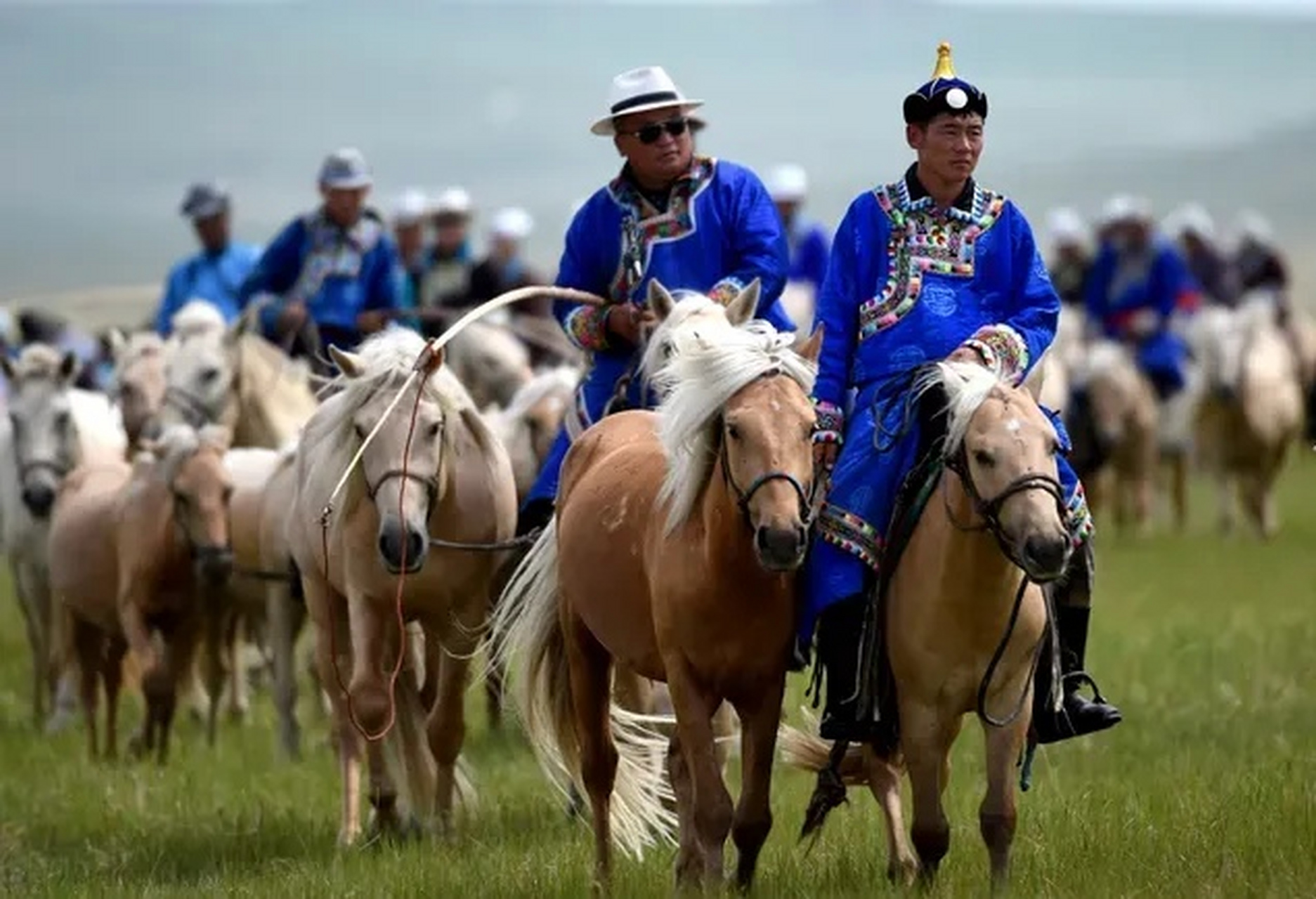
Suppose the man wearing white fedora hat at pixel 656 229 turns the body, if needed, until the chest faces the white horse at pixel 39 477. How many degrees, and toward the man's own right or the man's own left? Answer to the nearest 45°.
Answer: approximately 135° to the man's own right

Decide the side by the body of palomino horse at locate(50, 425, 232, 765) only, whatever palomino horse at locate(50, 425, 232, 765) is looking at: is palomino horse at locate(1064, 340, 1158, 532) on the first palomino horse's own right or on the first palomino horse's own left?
on the first palomino horse's own left

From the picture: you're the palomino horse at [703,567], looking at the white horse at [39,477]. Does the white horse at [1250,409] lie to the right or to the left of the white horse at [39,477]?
right

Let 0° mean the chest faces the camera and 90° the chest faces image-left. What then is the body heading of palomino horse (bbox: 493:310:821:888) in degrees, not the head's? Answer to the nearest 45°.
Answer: approximately 315°

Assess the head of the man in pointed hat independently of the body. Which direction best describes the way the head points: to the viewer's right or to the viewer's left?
to the viewer's right

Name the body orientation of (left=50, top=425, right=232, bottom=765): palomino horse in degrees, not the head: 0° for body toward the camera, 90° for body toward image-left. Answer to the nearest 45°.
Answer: approximately 315°
